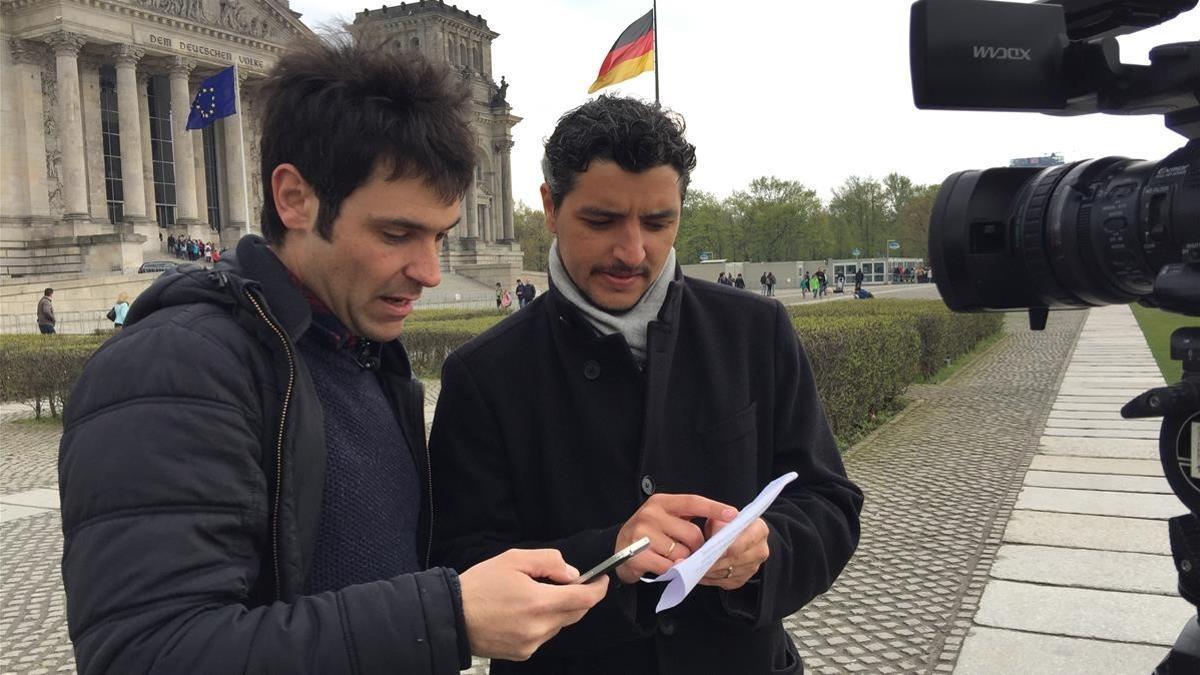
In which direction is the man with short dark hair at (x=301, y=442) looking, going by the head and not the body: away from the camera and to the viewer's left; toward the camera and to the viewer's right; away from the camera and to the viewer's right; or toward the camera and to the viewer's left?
toward the camera and to the viewer's right

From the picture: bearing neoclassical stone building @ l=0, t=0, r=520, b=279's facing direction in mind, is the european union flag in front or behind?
in front

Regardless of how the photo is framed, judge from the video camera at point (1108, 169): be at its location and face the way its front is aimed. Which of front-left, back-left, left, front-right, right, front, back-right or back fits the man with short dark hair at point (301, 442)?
front-left

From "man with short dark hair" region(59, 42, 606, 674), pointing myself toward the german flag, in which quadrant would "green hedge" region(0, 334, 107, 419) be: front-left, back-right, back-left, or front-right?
front-left

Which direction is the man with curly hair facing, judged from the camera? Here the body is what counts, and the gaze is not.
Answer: toward the camera

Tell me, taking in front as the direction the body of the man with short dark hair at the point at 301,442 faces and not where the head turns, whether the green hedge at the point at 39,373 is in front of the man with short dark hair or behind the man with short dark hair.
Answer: behind

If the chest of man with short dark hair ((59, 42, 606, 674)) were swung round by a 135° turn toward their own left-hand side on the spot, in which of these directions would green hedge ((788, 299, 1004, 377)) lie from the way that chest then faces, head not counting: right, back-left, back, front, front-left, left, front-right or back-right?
front-right

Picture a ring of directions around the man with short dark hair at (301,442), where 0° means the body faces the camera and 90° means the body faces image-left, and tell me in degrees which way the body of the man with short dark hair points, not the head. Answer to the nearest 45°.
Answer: approximately 315°

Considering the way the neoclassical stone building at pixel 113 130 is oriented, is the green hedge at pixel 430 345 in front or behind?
in front

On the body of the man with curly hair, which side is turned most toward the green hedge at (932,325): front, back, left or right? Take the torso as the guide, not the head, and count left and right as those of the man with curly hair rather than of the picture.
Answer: back

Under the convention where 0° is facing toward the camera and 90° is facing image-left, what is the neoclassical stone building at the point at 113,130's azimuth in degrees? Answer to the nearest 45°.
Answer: approximately 315°

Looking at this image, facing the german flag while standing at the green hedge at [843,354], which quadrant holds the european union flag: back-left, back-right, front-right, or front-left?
front-left

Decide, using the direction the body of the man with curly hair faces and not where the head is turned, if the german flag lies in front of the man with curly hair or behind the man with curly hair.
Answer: behind

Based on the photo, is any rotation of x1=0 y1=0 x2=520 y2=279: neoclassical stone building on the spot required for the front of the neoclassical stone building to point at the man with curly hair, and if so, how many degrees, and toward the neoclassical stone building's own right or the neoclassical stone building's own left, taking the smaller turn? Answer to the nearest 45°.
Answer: approximately 45° to the neoclassical stone building's own right

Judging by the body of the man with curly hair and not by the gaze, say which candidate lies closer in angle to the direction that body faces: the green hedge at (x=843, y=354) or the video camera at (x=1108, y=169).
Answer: the video camera

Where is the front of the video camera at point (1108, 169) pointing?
to the viewer's left

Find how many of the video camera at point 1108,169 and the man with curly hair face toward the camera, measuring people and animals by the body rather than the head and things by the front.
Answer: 1

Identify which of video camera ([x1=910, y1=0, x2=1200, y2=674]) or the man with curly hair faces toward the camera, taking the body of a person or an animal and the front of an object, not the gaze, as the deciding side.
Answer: the man with curly hair
